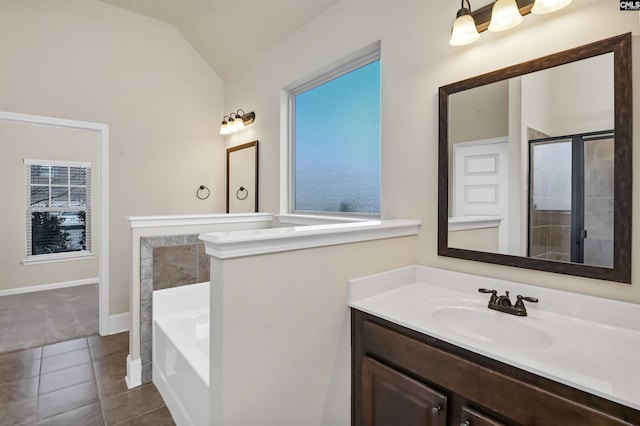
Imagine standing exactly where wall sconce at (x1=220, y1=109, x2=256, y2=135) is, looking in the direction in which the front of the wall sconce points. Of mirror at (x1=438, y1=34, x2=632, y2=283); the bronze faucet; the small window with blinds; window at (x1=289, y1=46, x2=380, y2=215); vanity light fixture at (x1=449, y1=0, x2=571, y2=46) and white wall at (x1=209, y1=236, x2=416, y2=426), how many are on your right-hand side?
1

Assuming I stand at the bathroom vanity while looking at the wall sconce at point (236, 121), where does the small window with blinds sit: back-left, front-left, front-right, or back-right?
front-left

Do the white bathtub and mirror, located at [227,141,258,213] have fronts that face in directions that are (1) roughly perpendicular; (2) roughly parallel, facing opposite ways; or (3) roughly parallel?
roughly parallel

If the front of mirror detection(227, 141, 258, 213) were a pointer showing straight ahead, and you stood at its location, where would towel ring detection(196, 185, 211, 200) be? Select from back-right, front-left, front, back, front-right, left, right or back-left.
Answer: right

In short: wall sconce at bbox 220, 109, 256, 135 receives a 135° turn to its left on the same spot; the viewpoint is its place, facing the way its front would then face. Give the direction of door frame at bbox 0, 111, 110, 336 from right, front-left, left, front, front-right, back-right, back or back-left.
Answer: back

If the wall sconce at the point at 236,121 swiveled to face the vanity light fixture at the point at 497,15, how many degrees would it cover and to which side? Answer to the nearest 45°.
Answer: approximately 90° to its left

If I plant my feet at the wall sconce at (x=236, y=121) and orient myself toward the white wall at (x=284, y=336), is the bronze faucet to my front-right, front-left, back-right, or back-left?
front-left

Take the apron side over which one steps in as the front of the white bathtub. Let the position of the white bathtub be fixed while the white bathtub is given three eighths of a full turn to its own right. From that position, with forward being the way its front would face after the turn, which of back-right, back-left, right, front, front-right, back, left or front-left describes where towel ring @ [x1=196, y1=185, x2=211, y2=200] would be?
front

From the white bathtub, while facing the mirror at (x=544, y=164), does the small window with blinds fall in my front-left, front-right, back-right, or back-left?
back-left

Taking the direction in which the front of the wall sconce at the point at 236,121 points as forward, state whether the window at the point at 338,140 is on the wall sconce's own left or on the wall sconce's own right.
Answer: on the wall sconce's own left

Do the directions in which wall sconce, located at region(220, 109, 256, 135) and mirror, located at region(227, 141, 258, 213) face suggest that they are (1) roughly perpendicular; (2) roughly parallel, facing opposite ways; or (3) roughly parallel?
roughly parallel

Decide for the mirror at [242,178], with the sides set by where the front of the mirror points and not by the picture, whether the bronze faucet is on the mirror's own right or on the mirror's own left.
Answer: on the mirror's own left

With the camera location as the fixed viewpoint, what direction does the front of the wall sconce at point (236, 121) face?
facing the viewer and to the left of the viewer

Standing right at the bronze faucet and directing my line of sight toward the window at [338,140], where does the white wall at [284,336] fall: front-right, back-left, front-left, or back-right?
front-left

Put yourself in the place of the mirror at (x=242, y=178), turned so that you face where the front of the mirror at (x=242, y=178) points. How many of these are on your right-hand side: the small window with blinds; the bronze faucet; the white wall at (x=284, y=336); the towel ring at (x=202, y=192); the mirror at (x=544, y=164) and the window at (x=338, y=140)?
2
